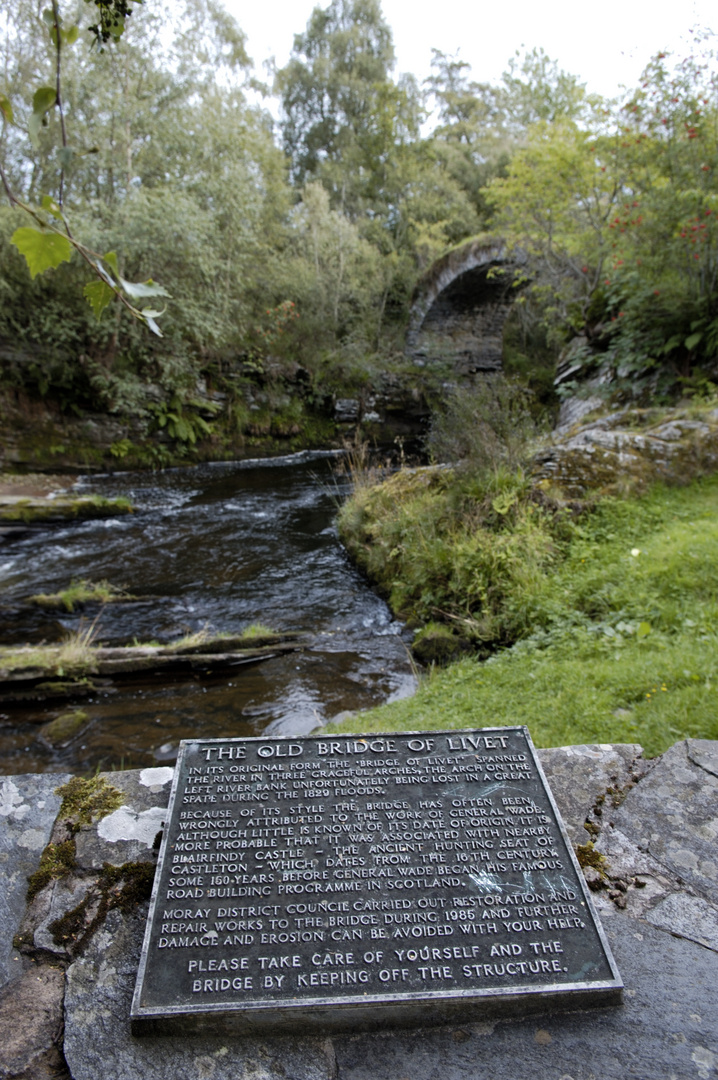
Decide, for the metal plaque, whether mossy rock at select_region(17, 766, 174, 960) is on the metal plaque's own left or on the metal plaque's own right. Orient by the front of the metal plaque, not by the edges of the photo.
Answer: on the metal plaque's own right

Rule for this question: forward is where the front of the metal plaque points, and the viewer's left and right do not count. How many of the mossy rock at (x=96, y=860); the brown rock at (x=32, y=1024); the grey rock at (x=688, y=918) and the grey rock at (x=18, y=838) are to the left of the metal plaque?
1

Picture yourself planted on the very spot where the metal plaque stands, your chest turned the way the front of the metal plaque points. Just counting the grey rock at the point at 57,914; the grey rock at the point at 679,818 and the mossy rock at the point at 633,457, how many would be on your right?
1

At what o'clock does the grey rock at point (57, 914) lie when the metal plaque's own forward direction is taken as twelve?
The grey rock is roughly at 3 o'clock from the metal plaque.

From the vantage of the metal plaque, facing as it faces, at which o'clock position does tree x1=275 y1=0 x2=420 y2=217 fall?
The tree is roughly at 6 o'clock from the metal plaque.

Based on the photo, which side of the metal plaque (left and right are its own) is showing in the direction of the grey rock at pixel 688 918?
left

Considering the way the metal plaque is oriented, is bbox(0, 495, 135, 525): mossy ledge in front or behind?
behind

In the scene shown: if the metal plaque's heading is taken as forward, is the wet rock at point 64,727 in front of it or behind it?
behind

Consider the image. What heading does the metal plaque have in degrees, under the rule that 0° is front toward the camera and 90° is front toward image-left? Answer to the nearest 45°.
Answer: approximately 0°

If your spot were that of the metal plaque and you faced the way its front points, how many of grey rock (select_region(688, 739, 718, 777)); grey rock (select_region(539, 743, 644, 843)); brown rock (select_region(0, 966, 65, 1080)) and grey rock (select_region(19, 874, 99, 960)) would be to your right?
2

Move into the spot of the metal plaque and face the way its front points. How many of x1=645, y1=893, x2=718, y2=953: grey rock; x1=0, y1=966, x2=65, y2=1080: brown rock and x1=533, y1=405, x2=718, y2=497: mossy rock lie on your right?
1

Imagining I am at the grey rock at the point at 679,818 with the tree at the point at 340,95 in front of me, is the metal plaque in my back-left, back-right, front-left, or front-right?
back-left

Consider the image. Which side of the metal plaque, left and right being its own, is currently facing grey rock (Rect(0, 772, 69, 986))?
right

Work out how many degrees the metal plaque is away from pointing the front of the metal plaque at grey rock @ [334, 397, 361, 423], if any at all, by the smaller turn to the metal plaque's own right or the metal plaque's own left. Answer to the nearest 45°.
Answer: approximately 180°
